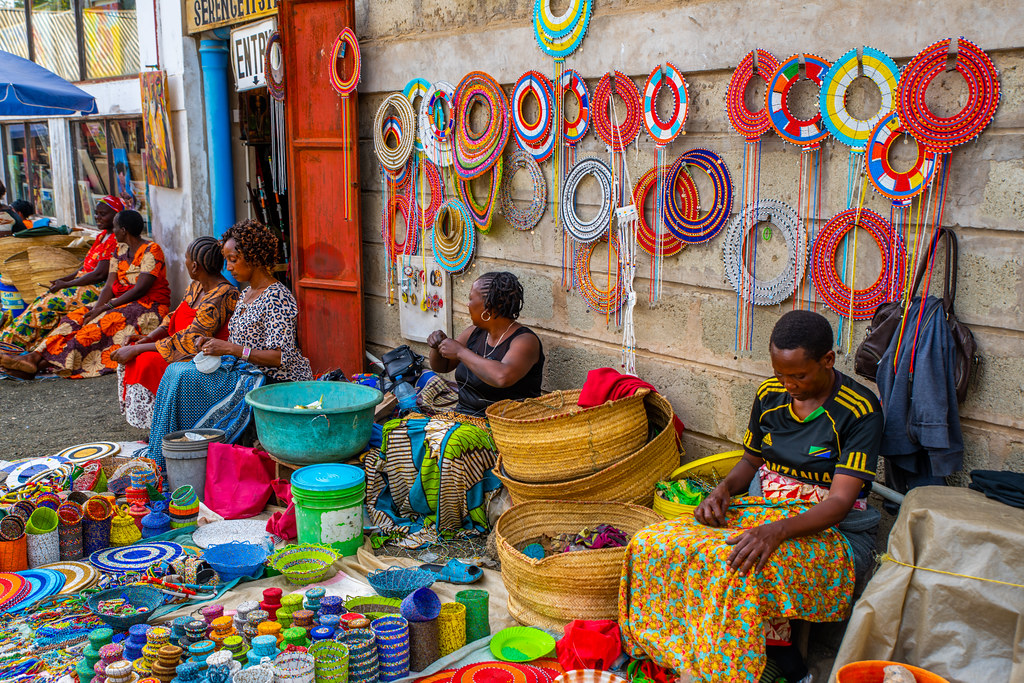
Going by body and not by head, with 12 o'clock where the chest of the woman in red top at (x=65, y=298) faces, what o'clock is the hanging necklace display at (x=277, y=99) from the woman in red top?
The hanging necklace display is roughly at 8 o'clock from the woman in red top.

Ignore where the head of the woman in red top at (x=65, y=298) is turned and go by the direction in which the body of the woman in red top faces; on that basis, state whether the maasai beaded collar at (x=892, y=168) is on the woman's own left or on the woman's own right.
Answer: on the woman's own left

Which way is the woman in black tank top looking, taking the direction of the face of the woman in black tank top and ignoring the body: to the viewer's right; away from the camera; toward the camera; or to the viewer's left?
to the viewer's left

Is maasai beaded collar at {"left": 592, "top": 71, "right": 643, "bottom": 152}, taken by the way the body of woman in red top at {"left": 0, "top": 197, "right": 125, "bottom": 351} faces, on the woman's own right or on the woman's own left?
on the woman's own left

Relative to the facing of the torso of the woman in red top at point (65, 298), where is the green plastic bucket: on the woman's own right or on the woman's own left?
on the woman's own left

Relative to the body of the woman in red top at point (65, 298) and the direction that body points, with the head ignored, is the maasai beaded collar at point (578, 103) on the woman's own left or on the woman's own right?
on the woman's own left

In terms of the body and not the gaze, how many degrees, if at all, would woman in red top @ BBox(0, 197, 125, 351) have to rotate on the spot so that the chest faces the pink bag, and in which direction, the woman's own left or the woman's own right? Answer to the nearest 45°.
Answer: approximately 90° to the woman's own left
